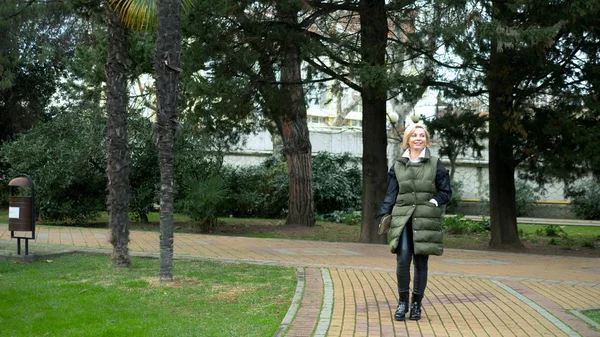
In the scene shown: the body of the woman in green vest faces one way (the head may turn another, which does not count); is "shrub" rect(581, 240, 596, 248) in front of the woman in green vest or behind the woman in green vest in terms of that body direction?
behind

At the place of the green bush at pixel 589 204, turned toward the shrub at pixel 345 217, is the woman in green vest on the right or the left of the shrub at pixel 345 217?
left

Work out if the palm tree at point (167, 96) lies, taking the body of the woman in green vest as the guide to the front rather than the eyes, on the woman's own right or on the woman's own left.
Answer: on the woman's own right

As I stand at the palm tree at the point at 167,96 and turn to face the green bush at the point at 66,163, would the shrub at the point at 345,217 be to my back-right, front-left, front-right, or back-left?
front-right

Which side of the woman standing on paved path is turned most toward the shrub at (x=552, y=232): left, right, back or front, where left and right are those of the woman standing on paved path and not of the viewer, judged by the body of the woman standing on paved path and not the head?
back

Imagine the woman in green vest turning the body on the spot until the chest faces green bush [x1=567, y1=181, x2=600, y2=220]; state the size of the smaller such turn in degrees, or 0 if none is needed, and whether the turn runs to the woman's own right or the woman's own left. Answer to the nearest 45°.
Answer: approximately 180°

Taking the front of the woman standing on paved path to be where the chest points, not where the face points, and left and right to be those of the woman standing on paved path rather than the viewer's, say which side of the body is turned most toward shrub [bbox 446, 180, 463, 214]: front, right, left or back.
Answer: back

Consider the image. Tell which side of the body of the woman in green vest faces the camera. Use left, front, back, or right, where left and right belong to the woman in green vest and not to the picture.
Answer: front

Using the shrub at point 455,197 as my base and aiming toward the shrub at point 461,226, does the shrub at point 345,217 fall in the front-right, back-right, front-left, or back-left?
front-right

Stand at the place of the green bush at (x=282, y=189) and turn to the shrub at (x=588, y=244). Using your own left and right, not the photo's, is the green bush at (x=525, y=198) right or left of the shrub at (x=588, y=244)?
left

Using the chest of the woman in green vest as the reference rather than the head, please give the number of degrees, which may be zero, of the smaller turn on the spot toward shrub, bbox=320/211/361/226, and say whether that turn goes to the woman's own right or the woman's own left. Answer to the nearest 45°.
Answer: approximately 180°

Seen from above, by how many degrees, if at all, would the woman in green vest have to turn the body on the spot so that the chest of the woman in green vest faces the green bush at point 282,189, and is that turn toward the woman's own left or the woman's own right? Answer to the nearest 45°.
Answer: approximately 180°
